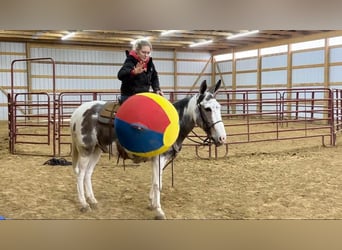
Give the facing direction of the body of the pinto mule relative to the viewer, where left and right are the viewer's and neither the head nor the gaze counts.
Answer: facing to the right of the viewer

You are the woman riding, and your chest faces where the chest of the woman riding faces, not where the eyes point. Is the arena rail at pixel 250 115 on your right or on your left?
on your left

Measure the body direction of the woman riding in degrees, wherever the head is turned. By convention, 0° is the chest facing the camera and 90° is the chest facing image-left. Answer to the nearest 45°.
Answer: approximately 315°

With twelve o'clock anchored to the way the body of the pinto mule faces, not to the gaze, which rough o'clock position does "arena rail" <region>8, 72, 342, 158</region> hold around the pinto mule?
The arena rail is roughly at 10 o'clock from the pinto mule.
